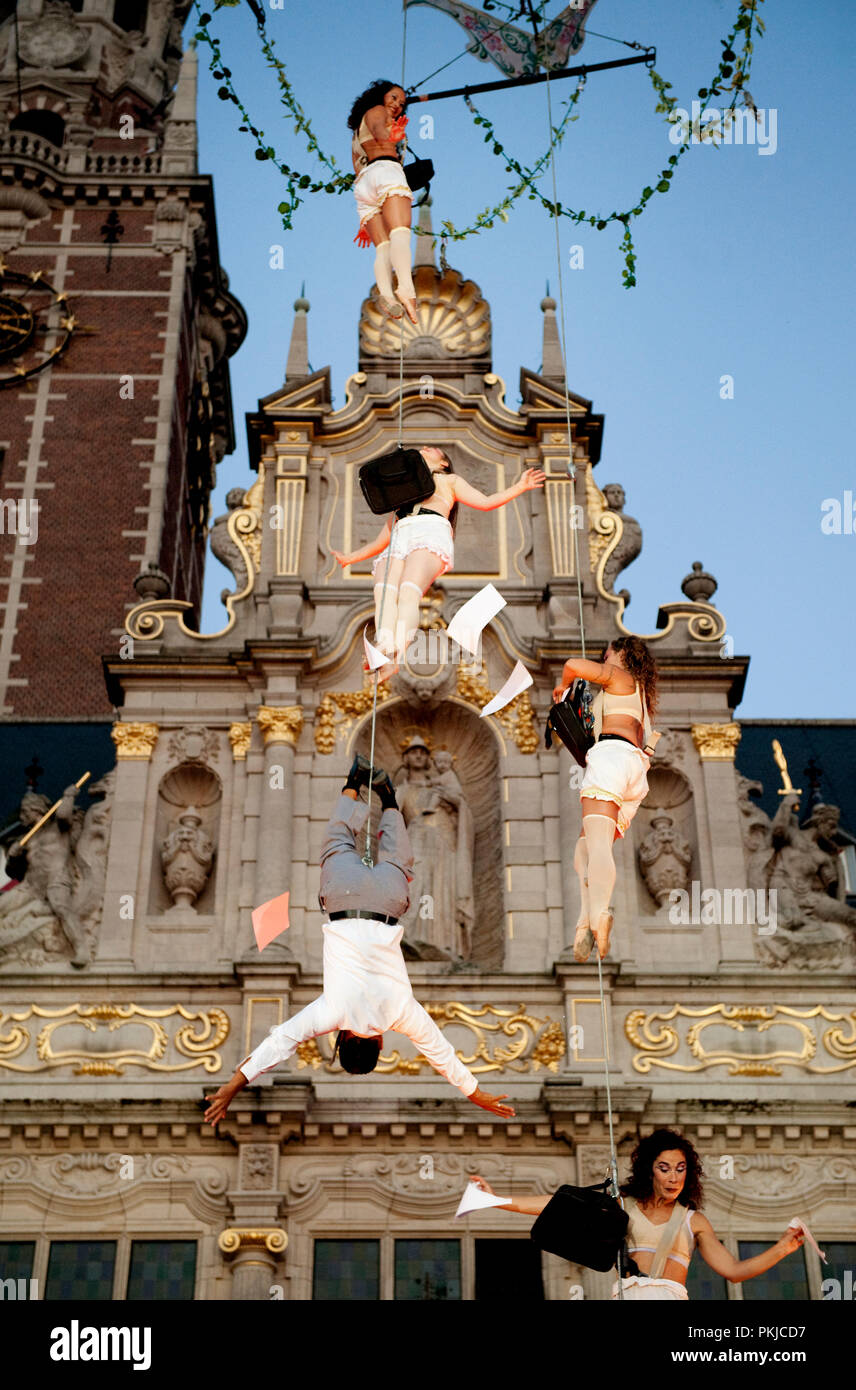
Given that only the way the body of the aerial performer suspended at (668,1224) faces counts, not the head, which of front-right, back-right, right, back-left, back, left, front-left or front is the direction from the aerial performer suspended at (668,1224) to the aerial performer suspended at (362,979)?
front-right

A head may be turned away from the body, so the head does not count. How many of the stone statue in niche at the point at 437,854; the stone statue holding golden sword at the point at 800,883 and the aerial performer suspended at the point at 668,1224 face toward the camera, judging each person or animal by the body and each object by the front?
3

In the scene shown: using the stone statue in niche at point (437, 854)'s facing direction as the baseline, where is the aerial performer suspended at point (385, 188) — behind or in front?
in front

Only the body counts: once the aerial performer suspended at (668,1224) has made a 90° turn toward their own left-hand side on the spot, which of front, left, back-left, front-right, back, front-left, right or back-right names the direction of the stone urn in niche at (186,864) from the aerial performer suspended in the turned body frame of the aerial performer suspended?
back-left

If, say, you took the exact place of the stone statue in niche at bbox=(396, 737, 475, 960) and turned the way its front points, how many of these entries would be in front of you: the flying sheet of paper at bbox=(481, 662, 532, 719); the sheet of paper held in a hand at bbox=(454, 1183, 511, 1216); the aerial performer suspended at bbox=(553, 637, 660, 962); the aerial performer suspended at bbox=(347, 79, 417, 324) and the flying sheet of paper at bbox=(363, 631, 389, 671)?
5

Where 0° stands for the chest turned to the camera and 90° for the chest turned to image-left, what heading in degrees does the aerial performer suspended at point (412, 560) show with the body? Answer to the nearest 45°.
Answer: approximately 45°

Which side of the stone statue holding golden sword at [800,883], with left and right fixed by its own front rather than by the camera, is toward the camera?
front

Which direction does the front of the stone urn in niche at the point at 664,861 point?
toward the camera

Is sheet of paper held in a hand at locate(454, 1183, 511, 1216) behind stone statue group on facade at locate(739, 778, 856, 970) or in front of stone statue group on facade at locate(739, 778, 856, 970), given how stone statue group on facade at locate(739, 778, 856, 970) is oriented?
in front

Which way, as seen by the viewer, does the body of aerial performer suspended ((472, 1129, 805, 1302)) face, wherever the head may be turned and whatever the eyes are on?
toward the camera
